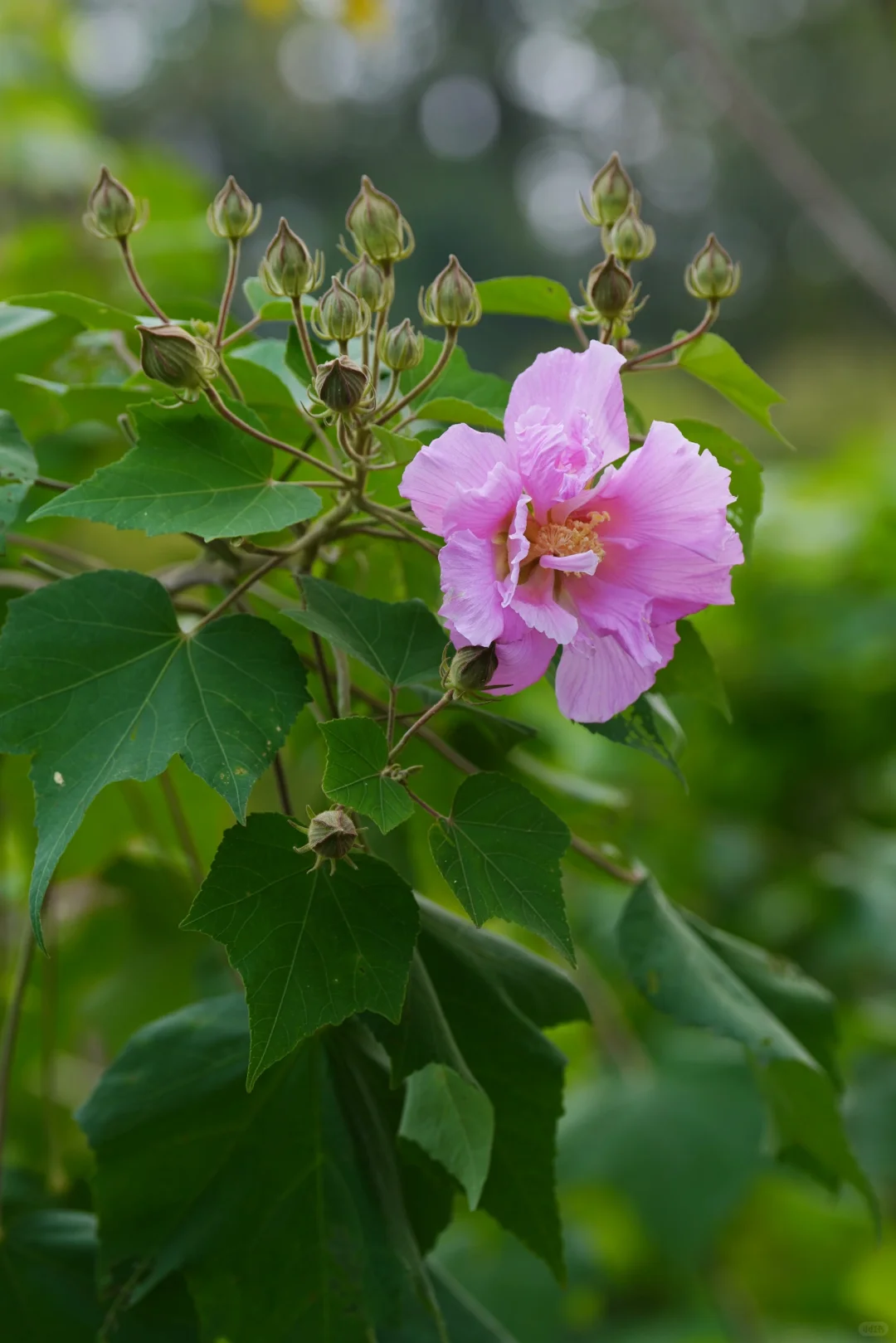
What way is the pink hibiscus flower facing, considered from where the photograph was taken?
facing the viewer
